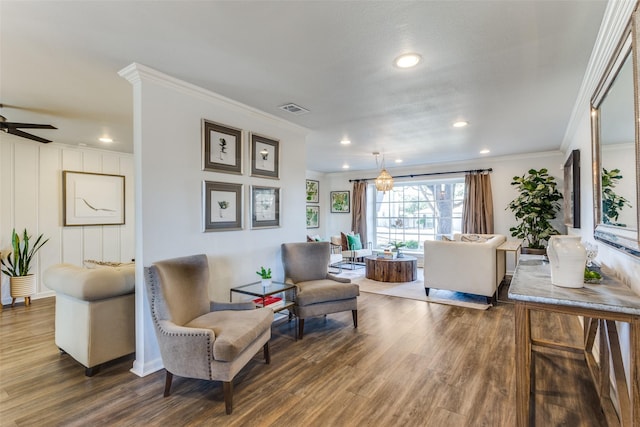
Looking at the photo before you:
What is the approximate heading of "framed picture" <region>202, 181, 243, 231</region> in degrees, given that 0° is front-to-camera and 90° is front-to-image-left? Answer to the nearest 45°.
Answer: approximately 315°

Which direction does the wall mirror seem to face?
to the viewer's left

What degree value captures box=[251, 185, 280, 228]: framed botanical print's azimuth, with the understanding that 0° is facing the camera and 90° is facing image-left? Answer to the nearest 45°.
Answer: approximately 315°

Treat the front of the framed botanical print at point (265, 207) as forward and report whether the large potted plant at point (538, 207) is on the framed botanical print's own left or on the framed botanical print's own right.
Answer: on the framed botanical print's own left

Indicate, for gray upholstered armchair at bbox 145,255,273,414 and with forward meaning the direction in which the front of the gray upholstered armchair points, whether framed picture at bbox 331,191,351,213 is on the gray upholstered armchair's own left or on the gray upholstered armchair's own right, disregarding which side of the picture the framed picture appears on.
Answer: on the gray upholstered armchair's own left

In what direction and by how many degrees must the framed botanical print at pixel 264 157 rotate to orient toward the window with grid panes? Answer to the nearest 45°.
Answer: approximately 90° to its left

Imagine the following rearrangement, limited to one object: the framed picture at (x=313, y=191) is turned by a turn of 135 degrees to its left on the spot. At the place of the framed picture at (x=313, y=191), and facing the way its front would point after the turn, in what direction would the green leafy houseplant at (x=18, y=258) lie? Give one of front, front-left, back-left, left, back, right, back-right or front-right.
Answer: back-left

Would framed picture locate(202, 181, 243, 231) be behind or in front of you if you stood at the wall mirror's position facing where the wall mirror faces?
in front

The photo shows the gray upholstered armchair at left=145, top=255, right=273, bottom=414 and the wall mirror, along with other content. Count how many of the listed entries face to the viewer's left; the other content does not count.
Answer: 1

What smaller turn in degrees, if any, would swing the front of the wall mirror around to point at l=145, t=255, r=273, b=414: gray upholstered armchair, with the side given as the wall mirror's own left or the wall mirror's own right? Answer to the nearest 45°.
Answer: approximately 45° to the wall mirror's own left
